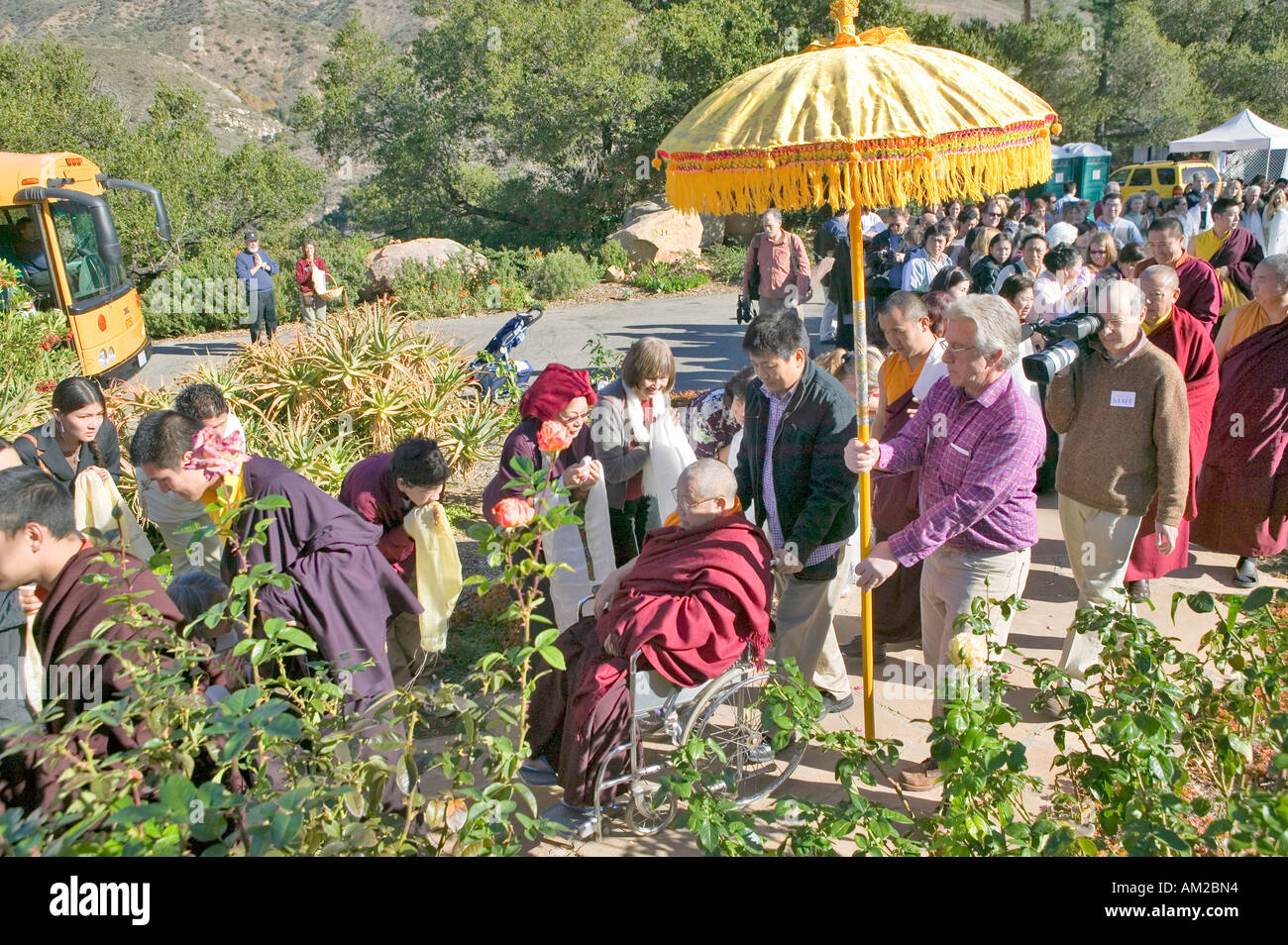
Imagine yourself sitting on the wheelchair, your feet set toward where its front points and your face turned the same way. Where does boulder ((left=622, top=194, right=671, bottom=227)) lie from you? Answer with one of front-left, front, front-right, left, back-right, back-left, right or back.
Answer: back-right

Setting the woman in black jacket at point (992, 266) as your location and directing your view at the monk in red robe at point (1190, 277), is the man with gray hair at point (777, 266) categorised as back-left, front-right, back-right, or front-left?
back-right

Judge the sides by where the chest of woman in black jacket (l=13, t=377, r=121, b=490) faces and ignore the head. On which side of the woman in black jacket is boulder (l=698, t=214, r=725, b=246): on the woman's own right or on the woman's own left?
on the woman's own left

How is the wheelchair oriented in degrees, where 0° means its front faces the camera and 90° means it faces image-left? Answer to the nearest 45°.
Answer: approximately 45°

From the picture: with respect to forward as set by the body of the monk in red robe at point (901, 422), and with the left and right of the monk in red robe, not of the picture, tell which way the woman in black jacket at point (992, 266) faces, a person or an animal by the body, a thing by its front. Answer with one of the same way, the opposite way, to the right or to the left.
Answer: to the left

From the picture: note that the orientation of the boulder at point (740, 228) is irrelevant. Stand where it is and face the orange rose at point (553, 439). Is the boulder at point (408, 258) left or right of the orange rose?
right

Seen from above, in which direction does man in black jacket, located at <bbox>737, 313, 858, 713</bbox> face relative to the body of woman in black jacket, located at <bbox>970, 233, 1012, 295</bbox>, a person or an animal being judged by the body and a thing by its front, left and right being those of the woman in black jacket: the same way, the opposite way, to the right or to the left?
to the right

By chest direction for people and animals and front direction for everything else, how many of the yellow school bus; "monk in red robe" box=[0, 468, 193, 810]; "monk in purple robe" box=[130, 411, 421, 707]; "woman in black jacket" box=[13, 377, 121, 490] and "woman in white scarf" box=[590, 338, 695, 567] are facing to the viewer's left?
2

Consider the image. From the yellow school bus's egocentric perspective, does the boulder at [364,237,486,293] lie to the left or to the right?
on its left

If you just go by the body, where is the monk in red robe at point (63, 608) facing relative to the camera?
to the viewer's left

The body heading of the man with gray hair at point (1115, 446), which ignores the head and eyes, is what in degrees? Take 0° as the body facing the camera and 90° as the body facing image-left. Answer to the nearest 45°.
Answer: approximately 45°
